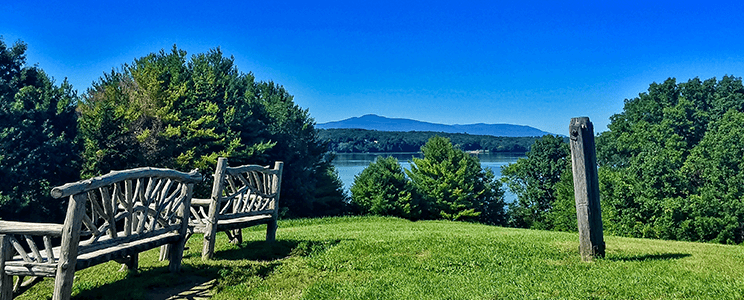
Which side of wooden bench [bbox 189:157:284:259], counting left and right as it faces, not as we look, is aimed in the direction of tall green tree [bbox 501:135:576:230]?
right

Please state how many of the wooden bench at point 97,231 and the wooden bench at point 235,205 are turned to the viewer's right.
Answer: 0

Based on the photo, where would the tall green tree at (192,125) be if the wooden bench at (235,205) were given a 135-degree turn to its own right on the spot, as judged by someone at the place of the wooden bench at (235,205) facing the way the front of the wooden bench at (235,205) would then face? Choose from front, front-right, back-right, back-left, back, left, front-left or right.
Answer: left

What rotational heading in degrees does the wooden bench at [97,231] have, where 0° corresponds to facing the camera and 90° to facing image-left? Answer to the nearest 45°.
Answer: approximately 135°

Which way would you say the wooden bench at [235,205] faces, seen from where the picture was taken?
facing away from the viewer and to the left of the viewer

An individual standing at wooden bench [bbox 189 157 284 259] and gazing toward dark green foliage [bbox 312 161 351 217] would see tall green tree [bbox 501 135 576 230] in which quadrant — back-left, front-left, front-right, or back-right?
front-right

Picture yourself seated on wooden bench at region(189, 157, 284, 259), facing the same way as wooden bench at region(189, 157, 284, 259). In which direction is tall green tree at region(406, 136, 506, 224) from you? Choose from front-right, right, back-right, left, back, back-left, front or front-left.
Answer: right

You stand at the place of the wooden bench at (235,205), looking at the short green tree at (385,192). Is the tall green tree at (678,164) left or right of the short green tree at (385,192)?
right

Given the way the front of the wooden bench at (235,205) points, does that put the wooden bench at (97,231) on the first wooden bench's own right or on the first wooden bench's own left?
on the first wooden bench's own left

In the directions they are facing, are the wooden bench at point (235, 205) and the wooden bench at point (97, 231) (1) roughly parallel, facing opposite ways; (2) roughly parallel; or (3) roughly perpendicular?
roughly parallel

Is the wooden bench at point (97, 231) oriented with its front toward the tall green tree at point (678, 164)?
no

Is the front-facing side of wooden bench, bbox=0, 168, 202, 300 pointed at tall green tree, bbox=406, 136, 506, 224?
no

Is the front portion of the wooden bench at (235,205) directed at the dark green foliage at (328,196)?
no

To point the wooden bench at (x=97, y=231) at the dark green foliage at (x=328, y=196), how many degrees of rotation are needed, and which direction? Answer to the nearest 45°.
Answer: approximately 90° to its right
